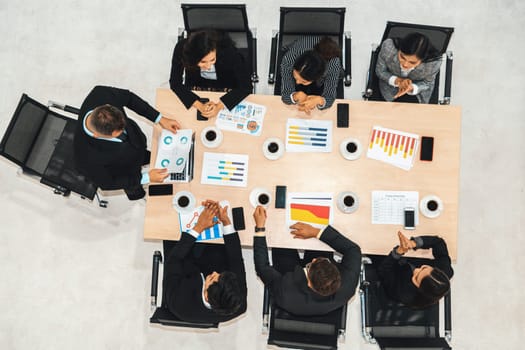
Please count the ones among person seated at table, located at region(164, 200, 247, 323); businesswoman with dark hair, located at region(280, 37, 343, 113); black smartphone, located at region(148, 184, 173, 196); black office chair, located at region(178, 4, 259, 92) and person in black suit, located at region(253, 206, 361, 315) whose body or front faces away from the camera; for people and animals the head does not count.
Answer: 2

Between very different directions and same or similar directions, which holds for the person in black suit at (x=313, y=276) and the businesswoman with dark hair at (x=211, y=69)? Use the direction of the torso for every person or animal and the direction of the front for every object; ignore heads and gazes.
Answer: very different directions

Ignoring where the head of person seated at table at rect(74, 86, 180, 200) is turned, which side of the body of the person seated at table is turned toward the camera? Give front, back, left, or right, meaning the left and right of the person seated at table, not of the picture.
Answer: right

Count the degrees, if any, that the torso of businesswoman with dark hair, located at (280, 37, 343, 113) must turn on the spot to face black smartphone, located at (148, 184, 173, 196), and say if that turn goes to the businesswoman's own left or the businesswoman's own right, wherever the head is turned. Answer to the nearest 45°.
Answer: approximately 90° to the businesswoman's own right
